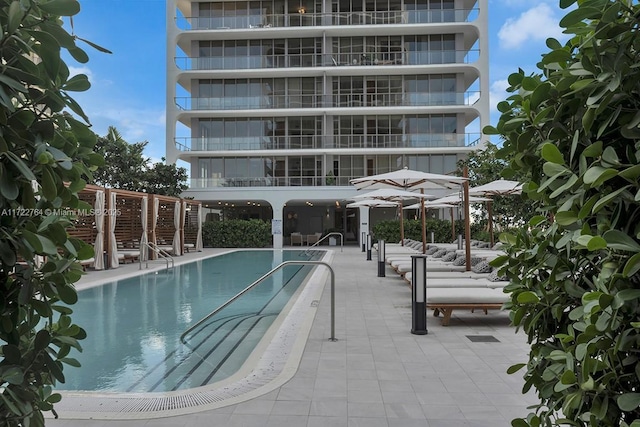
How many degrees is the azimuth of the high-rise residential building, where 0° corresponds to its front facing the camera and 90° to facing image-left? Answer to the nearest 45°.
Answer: approximately 0°

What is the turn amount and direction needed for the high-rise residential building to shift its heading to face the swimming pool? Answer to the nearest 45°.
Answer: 0° — it already faces it

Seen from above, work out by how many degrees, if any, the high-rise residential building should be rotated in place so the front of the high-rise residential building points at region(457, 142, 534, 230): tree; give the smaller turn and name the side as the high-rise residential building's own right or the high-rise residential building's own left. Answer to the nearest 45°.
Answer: approximately 45° to the high-rise residential building's own left

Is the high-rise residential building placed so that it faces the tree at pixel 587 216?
yes

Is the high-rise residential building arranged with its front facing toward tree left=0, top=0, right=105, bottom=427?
yes

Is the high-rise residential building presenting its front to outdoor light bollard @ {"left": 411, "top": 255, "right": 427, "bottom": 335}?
yes

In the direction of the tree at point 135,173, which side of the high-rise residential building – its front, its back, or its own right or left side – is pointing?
right
